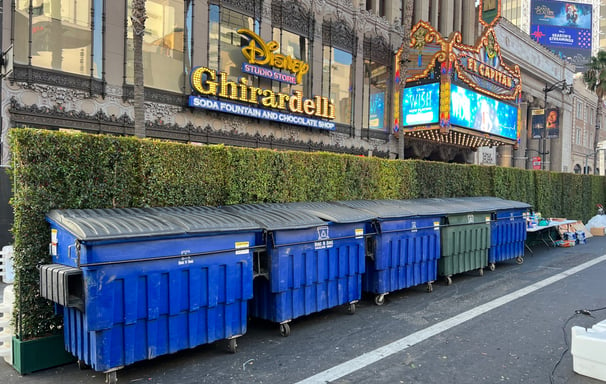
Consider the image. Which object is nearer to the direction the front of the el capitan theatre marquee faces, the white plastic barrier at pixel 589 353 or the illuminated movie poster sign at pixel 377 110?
the white plastic barrier

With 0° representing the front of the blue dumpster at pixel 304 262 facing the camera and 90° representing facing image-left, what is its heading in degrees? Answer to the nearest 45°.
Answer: approximately 315°

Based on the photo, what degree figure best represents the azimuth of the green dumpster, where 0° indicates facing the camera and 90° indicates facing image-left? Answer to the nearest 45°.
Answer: approximately 315°

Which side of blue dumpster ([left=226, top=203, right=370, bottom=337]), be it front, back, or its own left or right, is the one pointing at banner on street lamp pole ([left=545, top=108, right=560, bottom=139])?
left

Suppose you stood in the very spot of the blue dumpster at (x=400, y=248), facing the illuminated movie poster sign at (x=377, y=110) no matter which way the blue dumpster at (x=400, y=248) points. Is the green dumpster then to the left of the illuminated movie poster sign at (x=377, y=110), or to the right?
right

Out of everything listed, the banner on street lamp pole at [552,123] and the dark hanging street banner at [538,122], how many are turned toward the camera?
2

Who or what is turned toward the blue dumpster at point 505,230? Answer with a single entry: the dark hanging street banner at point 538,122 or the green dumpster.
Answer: the dark hanging street banner

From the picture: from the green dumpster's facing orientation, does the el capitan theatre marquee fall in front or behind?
behind

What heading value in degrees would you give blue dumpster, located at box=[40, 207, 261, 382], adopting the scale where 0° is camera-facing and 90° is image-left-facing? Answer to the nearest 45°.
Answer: approximately 315°

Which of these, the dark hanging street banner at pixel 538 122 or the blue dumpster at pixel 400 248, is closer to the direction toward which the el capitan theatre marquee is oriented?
the blue dumpster
